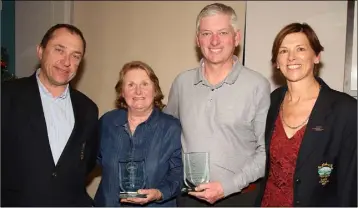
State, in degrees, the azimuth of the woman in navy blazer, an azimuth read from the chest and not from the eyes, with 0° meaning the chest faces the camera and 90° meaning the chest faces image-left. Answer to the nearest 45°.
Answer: approximately 45°

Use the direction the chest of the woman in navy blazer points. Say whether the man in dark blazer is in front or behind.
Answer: in front
